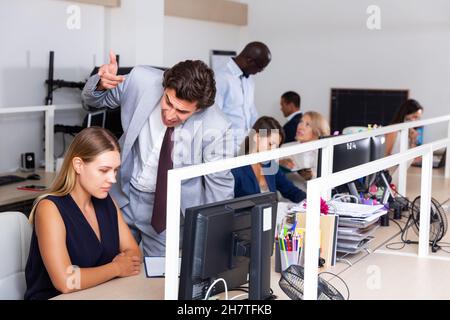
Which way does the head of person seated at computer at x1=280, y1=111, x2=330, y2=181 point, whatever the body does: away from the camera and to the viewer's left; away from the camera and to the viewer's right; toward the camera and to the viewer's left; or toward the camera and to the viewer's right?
toward the camera and to the viewer's left

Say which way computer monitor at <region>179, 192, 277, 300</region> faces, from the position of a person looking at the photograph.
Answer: facing away from the viewer and to the left of the viewer

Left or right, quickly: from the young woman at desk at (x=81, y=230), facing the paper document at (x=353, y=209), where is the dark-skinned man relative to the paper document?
left

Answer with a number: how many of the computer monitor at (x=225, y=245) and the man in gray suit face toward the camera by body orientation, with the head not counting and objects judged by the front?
1

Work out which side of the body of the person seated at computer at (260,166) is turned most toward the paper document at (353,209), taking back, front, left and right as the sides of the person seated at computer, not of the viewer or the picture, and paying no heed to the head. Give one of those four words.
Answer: front

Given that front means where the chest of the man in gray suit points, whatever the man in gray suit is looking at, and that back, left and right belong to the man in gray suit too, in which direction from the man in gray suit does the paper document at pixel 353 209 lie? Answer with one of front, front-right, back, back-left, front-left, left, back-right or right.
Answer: left

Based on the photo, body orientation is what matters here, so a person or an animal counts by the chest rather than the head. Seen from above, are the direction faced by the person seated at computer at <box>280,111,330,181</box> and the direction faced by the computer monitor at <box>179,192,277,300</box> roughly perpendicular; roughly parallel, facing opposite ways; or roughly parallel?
roughly perpendicular

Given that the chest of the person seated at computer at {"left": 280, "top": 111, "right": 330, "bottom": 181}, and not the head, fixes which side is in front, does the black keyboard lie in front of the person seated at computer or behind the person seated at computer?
in front

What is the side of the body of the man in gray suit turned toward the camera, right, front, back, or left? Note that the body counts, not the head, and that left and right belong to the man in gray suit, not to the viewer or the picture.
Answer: front

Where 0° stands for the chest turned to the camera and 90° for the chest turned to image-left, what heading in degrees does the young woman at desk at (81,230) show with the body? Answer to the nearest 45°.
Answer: approximately 315°

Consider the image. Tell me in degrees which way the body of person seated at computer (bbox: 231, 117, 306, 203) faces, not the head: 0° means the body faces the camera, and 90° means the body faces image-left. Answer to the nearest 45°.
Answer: approximately 315°
